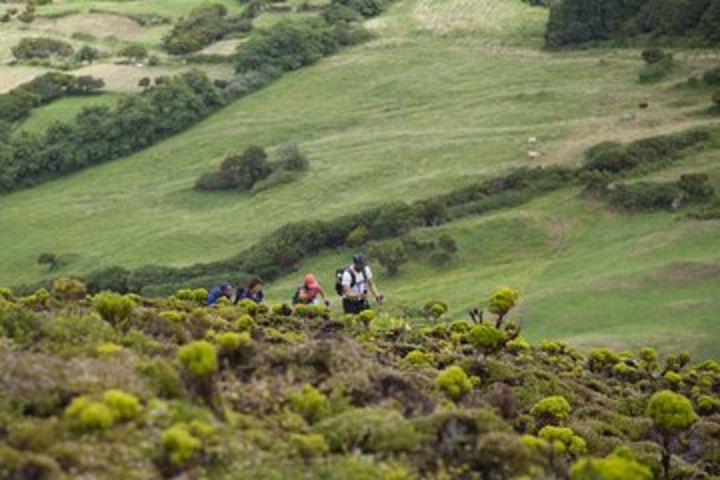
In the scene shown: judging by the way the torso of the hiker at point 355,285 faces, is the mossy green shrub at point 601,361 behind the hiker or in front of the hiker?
in front

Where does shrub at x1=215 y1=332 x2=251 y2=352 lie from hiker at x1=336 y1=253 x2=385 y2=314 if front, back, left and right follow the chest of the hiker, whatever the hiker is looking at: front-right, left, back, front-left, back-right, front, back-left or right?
front-right

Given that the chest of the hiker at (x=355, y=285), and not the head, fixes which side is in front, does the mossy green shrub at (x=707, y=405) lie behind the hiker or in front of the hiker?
in front

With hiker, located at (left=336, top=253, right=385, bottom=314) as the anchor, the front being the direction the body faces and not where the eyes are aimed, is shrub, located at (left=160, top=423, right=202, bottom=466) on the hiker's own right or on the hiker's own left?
on the hiker's own right

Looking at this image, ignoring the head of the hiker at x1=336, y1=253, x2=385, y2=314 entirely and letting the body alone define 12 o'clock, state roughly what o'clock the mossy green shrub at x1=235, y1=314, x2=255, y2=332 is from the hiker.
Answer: The mossy green shrub is roughly at 2 o'clock from the hiker.

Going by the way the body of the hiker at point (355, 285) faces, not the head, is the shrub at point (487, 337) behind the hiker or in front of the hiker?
in front

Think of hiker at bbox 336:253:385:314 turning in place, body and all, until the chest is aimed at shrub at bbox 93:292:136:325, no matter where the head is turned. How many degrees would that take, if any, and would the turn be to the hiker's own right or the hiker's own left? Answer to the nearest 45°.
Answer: approximately 45° to the hiker's own right

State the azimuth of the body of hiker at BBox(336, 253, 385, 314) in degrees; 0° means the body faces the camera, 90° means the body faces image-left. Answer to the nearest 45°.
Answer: approximately 315°
